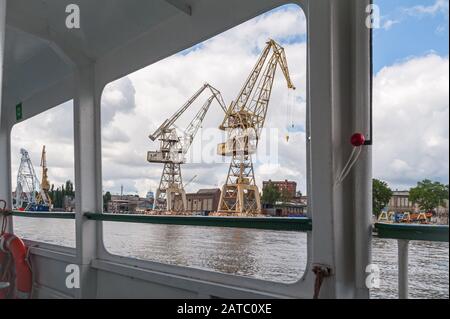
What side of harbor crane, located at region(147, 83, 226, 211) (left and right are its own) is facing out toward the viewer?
right

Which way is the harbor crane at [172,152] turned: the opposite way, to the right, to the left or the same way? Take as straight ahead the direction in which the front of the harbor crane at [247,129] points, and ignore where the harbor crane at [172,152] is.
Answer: the same way

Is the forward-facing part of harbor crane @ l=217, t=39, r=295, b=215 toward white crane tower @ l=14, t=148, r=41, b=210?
no

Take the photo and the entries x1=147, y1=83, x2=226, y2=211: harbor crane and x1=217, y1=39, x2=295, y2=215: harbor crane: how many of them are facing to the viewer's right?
2

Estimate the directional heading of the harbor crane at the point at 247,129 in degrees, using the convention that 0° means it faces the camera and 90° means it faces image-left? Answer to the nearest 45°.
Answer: approximately 270°
